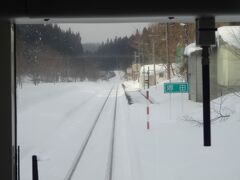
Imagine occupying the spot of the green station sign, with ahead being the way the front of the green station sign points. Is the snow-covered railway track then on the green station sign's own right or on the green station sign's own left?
on the green station sign's own right

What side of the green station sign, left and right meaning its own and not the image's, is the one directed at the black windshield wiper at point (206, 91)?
front

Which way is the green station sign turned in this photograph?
toward the camera

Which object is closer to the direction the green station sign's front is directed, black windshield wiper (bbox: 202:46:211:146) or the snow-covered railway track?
the black windshield wiper
